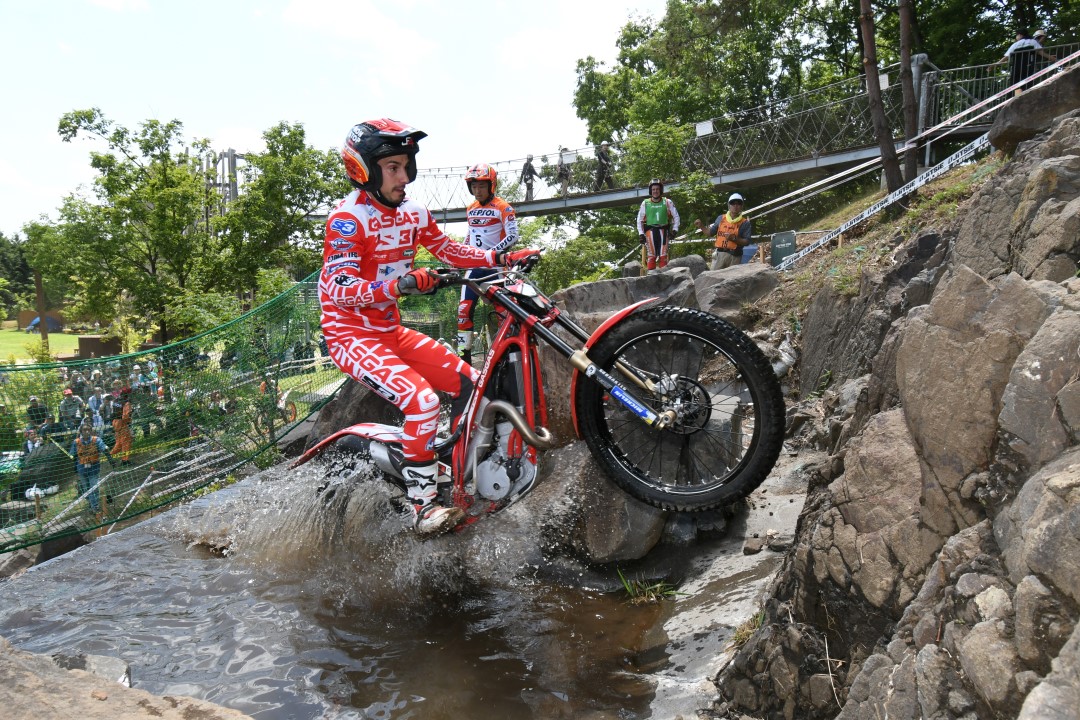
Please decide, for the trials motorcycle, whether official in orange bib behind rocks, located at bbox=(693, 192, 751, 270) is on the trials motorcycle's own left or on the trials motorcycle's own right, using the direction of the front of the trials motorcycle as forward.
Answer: on the trials motorcycle's own left

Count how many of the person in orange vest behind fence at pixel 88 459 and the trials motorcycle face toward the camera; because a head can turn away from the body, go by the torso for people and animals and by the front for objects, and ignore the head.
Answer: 1

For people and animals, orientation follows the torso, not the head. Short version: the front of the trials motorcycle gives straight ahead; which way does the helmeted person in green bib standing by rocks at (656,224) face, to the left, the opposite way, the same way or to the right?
to the right

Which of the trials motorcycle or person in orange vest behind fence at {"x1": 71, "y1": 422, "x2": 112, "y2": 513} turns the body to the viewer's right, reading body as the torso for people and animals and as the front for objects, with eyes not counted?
the trials motorcycle

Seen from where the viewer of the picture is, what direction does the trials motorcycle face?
facing to the right of the viewer
